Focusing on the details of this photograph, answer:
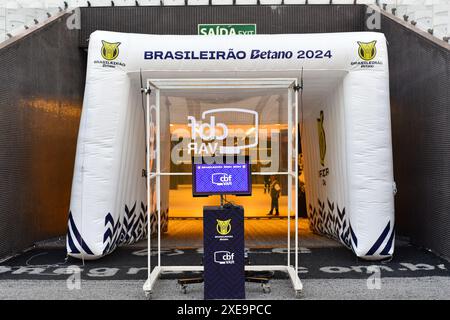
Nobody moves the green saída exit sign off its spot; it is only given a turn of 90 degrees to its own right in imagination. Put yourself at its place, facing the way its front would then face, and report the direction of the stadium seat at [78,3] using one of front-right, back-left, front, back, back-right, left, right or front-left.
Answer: front

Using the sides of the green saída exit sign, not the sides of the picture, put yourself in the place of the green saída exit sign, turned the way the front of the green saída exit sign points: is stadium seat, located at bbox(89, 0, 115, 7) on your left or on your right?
on your right

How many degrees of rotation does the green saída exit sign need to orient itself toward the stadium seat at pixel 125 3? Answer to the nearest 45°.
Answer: approximately 90° to its right

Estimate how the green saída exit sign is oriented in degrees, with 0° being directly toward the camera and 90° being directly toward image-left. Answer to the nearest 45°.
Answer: approximately 0°

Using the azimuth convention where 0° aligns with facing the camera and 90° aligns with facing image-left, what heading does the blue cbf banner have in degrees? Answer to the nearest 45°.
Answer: approximately 0°

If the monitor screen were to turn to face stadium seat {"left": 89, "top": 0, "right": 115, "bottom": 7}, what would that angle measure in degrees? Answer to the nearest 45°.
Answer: approximately 135° to its right
